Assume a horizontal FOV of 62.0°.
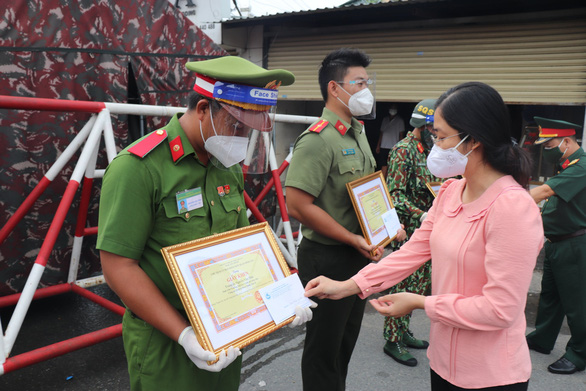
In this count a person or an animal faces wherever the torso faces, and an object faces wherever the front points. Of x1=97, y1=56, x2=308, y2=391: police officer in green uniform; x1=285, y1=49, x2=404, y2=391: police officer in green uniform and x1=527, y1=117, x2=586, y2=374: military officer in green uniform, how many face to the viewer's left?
1

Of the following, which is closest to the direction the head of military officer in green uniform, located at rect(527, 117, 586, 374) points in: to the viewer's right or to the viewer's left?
to the viewer's left

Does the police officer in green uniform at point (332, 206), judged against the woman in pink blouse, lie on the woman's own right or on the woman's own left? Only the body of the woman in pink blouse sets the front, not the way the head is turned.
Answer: on the woman's own right

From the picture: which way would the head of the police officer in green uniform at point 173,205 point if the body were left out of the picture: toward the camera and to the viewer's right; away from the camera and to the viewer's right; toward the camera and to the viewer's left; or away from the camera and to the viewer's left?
toward the camera and to the viewer's right

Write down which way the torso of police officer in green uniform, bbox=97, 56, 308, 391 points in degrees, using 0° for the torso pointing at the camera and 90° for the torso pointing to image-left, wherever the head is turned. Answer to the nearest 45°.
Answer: approximately 315°

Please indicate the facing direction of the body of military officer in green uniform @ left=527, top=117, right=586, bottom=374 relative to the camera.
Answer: to the viewer's left

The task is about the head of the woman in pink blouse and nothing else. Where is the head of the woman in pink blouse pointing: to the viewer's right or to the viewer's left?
to the viewer's left

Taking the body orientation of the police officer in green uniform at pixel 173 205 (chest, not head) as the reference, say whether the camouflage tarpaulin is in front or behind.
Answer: behind

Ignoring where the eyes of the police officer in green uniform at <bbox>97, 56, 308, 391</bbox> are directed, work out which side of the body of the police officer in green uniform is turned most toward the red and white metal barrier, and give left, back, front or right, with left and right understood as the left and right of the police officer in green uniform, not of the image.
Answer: back

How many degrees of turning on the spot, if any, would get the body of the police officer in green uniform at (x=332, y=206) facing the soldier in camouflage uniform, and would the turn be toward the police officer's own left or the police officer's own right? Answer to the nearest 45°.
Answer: approximately 90° to the police officer's own left

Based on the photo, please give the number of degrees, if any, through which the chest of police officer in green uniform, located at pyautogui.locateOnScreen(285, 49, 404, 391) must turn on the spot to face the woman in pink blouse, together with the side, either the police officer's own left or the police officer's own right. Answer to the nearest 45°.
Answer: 0° — they already face them

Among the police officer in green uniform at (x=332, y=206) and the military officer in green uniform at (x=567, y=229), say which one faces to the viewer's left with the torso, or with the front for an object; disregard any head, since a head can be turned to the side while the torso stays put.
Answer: the military officer in green uniform at (x=567, y=229)

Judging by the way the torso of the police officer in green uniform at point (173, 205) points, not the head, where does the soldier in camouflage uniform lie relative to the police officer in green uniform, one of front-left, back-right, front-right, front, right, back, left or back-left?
left

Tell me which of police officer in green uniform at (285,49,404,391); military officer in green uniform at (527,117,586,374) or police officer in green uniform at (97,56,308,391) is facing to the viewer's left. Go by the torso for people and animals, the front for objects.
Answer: military officer in green uniform at (527,117,586,374)

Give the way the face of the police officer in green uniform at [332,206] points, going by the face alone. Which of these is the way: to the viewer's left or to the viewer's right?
to the viewer's right
